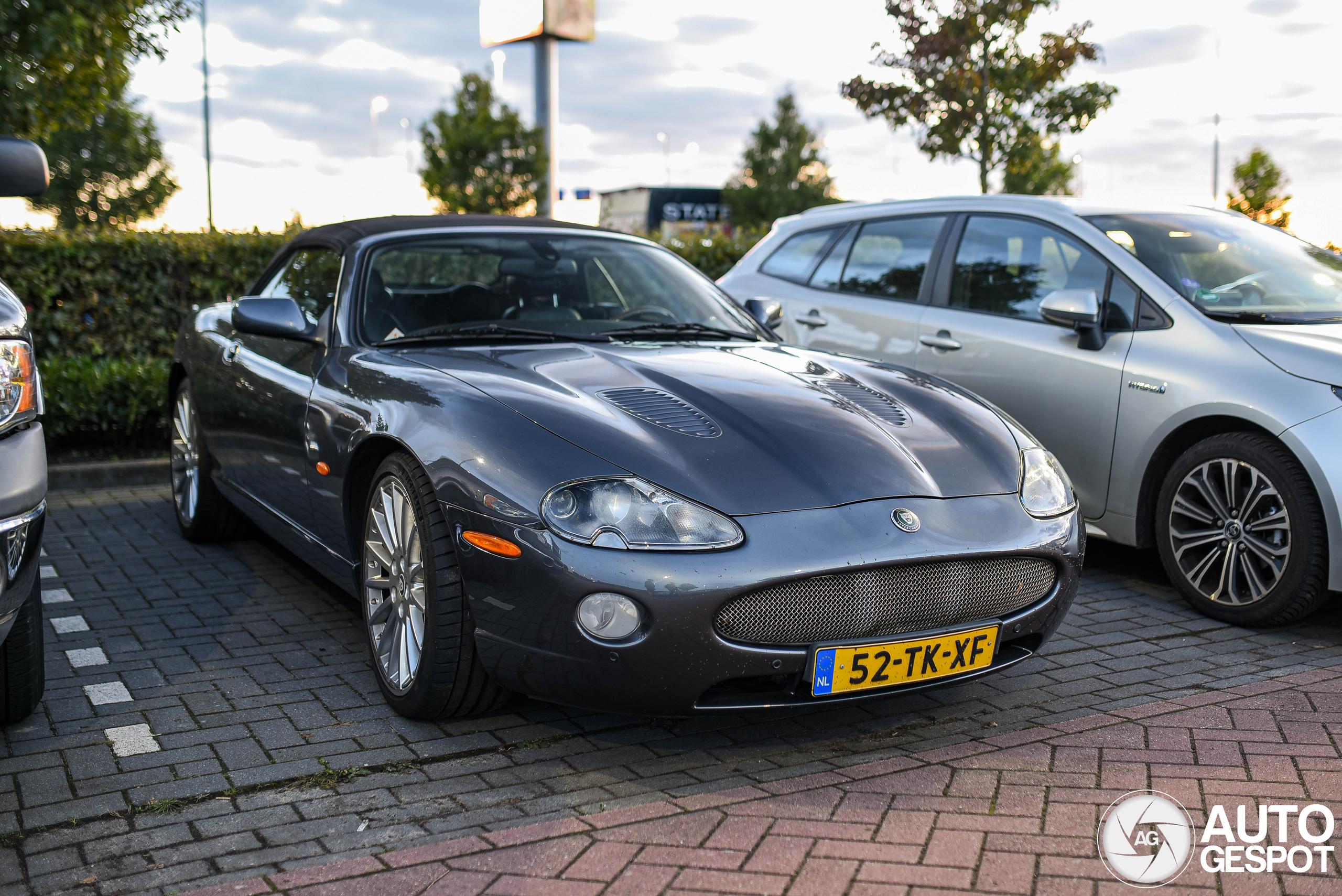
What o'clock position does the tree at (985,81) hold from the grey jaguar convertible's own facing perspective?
The tree is roughly at 8 o'clock from the grey jaguar convertible.

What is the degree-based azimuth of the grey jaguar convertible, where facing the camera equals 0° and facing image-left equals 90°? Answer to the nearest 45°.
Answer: approximately 315°

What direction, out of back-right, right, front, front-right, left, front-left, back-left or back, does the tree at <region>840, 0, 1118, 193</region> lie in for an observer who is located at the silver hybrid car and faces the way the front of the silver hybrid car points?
back-left

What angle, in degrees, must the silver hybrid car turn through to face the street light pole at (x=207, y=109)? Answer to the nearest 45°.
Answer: approximately 180°

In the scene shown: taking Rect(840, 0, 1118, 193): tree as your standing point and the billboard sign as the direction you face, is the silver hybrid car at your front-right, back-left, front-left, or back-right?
back-left

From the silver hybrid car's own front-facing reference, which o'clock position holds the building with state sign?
The building with state sign is roughly at 7 o'clock from the silver hybrid car.

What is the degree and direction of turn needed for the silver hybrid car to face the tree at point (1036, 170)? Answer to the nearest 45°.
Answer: approximately 135° to its left

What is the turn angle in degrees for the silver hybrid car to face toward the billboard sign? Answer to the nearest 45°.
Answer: approximately 180°

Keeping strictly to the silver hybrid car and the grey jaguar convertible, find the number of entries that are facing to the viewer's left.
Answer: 0

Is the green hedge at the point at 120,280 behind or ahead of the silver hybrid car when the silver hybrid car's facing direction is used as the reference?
behind

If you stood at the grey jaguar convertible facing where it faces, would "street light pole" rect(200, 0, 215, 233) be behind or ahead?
behind

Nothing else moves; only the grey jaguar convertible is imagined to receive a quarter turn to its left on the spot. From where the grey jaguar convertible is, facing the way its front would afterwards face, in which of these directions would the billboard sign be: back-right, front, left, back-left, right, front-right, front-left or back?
front-left

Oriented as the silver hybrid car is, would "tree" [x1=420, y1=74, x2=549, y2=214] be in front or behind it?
behind
